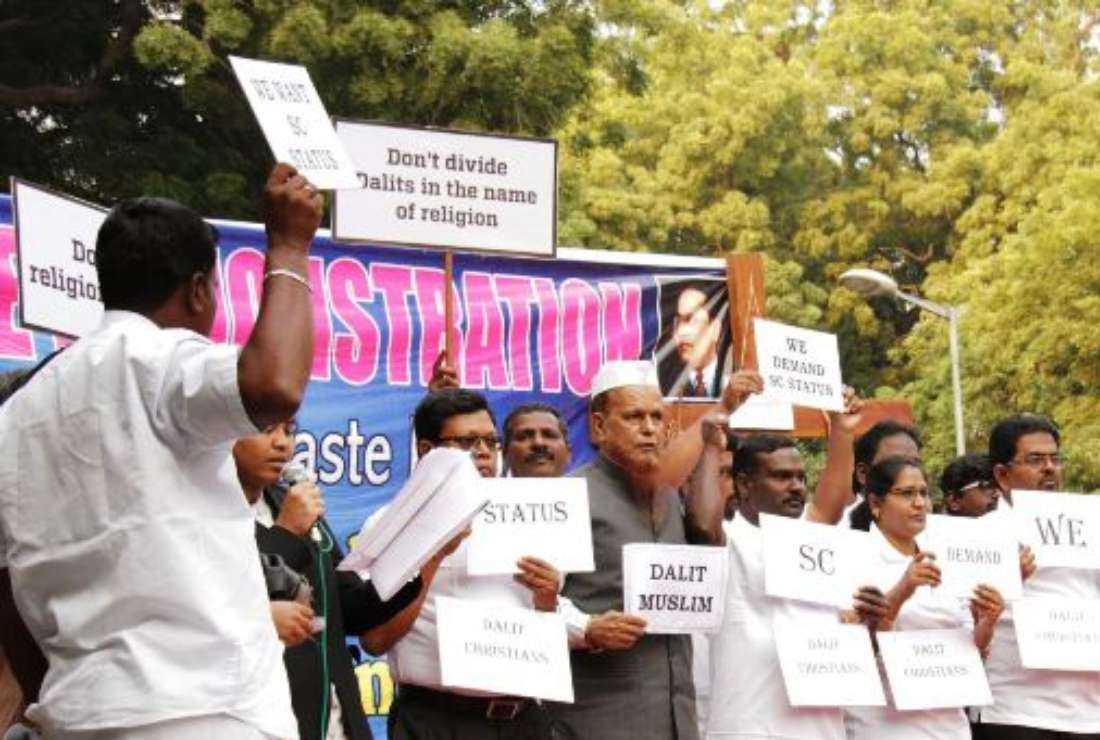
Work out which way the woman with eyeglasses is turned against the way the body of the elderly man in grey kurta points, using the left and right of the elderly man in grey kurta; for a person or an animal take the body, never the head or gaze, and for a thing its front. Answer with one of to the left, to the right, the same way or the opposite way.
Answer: the same way

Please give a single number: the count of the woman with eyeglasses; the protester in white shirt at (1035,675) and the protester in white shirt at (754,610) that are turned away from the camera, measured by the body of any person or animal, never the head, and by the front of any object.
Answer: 0

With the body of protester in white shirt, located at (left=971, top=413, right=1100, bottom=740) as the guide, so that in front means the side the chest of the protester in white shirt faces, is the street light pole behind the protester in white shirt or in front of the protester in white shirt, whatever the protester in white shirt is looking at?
behind

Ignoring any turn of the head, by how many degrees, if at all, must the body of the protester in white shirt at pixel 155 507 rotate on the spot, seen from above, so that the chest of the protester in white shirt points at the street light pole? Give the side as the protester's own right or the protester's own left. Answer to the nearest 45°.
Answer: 0° — they already face it

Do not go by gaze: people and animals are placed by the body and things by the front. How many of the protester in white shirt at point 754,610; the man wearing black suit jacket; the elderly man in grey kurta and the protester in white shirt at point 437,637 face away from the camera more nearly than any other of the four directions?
0

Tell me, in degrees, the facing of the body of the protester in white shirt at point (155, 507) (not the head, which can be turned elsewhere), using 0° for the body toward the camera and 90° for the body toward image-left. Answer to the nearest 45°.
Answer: approximately 225°

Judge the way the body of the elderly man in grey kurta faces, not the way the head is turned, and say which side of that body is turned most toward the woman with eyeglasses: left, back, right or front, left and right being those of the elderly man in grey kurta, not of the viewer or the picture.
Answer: left

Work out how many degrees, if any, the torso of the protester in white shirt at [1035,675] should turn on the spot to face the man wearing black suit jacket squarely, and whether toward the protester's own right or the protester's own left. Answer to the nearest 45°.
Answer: approximately 90° to the protester's own right

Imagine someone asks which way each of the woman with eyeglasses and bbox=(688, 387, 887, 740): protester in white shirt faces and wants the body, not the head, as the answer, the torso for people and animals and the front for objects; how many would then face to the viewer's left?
0

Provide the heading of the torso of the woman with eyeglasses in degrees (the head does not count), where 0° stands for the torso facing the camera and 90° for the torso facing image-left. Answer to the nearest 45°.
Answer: approximately 315°

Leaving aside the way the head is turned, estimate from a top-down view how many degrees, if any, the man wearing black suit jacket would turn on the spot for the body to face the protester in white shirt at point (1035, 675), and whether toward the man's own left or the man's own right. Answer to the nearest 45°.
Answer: approximately 90° to the man's own left

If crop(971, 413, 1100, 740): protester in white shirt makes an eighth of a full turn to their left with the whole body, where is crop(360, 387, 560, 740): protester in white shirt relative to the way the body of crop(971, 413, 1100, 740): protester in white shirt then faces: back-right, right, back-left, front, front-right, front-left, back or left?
back-right

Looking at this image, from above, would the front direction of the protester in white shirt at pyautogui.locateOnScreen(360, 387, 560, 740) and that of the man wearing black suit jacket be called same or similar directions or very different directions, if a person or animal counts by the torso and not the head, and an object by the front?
same or similar directions

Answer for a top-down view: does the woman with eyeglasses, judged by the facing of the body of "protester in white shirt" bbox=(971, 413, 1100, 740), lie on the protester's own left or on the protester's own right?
on the protester's own right

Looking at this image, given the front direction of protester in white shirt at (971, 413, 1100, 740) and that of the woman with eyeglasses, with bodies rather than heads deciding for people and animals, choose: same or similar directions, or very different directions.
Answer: same or similar directions

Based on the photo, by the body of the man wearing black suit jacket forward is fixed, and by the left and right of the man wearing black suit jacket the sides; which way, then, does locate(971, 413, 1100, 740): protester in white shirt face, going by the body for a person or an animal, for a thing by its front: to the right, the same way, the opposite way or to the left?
the same way

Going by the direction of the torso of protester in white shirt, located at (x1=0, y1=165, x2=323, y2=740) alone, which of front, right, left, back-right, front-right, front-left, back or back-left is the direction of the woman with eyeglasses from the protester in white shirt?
front

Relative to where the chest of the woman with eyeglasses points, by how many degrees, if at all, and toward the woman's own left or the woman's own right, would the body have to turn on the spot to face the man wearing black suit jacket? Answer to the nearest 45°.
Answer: approximately 90° to the woman's own right

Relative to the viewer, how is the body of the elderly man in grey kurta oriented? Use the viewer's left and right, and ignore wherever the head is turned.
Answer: facing the viewer and to the right of the viewer

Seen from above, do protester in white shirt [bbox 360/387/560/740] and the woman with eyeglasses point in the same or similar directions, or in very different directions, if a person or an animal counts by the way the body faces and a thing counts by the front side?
same or similar directions
